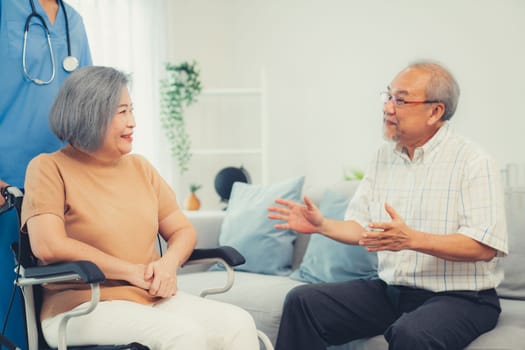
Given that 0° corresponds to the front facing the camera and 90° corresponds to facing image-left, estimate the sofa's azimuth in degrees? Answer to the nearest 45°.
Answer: approximately 0°

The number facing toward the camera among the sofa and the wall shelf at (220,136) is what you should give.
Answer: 2

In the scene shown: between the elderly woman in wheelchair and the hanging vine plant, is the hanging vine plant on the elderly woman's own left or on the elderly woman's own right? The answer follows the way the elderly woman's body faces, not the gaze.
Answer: on the elderly woman's own left

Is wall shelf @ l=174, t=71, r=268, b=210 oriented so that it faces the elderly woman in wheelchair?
yes

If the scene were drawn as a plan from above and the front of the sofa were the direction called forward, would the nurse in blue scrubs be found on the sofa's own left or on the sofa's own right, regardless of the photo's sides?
on the sofa's own right

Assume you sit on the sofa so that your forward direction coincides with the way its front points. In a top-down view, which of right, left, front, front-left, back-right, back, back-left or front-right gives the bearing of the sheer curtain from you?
back-right

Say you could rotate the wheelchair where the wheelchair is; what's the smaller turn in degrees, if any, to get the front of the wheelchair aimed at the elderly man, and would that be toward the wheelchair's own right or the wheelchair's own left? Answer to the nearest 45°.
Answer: approximately 45° to the wheelchair's own left

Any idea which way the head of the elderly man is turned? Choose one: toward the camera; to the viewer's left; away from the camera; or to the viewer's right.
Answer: to the viewer's left
